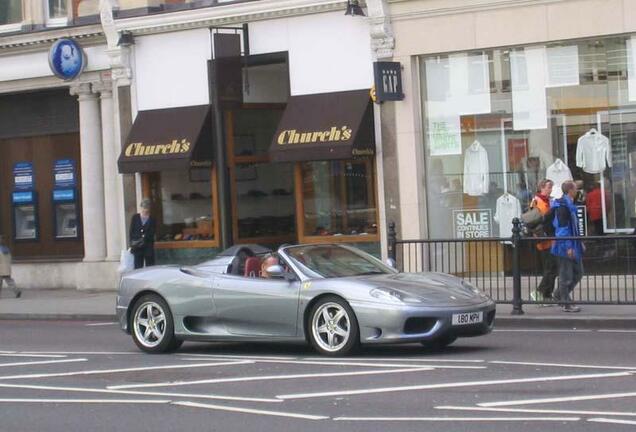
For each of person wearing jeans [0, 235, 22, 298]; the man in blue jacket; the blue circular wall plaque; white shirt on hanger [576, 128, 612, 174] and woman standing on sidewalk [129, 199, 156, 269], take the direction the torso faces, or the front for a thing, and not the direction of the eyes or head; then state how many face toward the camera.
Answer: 3

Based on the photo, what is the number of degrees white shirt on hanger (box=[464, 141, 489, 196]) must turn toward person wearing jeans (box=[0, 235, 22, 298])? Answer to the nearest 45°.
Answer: approximately 90° to its right

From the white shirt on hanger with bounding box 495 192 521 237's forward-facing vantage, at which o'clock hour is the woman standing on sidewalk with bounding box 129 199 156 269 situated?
The woman standing on sidewalk is roughly at 3 o'clock from the white shirt on hanger.

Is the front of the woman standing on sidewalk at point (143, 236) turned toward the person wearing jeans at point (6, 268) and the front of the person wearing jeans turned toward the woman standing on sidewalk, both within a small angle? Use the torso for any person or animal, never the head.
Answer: no

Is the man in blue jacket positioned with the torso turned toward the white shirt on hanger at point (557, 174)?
no

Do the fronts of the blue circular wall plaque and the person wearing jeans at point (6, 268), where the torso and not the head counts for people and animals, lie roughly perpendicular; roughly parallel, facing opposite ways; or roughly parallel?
roughly perpendicular

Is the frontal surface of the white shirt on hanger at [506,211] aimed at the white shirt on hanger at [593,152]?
no

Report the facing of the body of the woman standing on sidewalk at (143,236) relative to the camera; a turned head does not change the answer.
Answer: toward the camera

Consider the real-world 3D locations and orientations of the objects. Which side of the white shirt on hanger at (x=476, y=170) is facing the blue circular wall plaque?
right

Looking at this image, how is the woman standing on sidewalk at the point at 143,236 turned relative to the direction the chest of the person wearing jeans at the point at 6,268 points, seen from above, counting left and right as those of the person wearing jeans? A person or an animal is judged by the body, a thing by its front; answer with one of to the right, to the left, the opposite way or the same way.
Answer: to the left

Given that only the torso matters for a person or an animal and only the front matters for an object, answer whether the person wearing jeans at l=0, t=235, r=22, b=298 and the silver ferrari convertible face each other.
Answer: no

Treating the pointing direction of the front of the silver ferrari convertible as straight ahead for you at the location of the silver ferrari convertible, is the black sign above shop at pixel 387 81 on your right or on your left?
on your left

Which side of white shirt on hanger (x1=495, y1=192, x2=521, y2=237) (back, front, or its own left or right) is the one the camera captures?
front

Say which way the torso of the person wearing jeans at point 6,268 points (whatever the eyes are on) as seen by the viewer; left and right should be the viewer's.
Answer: facing to the left of the viewer

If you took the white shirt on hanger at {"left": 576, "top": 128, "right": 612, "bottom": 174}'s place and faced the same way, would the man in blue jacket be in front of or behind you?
in front

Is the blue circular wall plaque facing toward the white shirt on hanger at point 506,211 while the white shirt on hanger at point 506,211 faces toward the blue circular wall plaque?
no

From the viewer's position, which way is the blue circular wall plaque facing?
facing the viewer

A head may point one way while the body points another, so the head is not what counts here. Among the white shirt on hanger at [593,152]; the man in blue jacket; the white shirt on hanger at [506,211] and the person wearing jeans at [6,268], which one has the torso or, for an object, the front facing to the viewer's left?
the person wearing jeans

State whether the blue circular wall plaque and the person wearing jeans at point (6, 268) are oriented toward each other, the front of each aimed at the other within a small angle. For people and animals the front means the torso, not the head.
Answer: no

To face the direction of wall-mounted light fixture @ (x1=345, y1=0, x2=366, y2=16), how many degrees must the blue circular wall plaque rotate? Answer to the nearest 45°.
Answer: approximately 45° to its left
